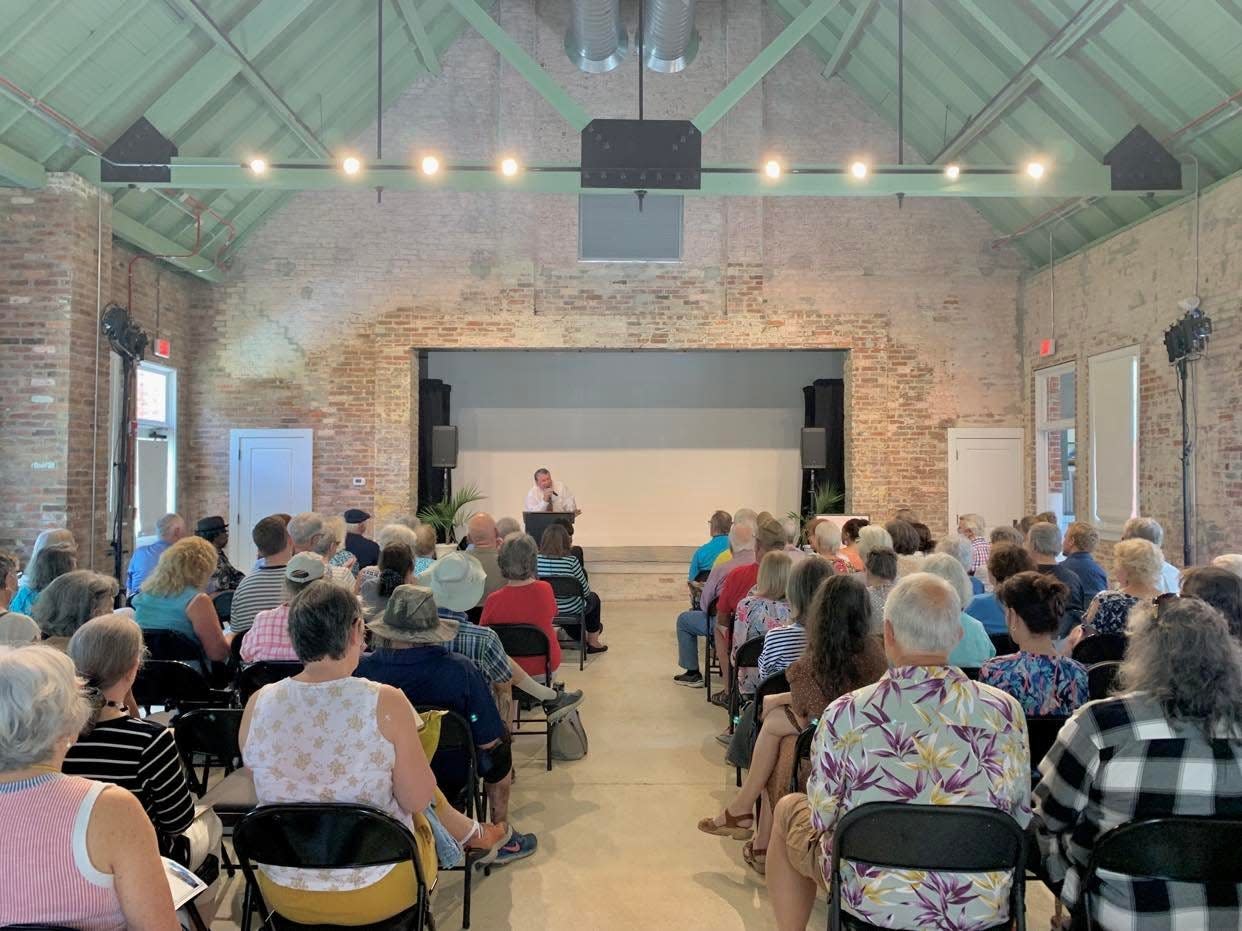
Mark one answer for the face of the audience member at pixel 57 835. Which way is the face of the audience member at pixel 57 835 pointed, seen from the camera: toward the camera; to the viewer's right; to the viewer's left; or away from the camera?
away from the camera

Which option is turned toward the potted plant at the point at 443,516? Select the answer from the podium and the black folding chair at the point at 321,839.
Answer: the black folding chair

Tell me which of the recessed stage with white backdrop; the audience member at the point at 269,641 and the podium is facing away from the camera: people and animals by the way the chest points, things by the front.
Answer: the audience member

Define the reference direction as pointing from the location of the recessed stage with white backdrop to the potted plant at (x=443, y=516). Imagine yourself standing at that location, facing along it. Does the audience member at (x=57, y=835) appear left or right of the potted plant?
left

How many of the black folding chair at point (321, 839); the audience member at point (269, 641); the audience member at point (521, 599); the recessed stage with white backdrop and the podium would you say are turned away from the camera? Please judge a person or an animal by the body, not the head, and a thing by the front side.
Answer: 3

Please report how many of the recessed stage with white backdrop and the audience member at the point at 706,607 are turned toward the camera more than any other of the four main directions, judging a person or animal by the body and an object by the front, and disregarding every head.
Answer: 1

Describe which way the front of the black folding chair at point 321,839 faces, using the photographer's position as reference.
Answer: facing away from the viewer

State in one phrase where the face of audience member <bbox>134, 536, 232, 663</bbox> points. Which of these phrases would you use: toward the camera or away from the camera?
away from the camera

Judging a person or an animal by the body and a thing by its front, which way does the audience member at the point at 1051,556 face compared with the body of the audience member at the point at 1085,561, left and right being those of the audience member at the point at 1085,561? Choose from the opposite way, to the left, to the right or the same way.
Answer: the same way

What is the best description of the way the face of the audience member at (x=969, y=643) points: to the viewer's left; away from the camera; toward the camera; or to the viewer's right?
away from the camera

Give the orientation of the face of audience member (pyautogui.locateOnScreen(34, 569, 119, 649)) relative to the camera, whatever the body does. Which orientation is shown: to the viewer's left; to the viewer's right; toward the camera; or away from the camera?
away from the camera

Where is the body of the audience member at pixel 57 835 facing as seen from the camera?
away from the camera

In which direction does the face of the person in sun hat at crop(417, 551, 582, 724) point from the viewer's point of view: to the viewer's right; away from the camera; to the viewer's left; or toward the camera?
away from the camera

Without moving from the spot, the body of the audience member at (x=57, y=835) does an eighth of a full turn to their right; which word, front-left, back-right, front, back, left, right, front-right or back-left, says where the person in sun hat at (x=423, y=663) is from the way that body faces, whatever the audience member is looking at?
front

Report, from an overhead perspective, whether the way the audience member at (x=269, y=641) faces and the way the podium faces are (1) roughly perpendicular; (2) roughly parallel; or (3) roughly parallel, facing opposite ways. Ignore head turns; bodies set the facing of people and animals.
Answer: roughly parallel, facing opposite ways

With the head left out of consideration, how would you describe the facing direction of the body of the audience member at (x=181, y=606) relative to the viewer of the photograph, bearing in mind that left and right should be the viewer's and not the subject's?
facing away from the viewer and to the right of the viewer

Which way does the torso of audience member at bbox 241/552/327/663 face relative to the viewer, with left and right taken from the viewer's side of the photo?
facing away from the viewer

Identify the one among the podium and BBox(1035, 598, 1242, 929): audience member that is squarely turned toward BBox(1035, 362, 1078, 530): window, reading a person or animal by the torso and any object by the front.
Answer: the audience member

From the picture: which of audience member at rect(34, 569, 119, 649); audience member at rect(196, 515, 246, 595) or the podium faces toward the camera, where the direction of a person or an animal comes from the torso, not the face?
the podium

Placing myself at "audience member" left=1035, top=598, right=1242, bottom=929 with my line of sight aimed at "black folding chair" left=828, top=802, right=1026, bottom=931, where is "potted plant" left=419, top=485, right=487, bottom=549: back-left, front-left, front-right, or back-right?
front-right

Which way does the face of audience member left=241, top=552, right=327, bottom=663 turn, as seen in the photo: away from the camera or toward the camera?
away from the camera

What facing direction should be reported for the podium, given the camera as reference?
facing the viewer

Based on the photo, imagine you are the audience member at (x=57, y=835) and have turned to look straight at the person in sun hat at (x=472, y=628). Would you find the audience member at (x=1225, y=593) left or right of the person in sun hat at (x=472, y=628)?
right
